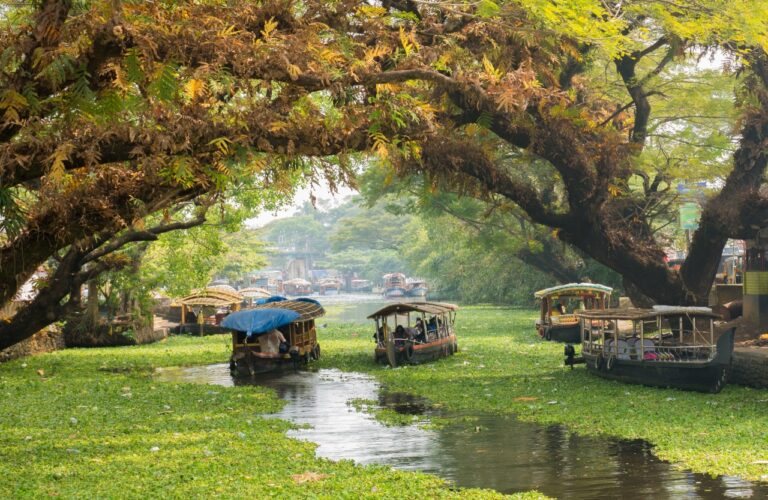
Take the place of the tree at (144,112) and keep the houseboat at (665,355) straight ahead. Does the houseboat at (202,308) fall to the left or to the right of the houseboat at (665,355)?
left

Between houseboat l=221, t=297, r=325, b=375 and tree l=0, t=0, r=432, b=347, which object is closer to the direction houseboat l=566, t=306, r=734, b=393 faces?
the tree

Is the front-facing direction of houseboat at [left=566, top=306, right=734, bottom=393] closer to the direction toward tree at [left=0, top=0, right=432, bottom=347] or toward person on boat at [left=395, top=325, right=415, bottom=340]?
the tree

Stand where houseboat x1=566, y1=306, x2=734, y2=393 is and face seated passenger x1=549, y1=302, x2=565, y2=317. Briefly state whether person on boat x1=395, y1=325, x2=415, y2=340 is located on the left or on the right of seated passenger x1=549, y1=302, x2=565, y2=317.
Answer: left
